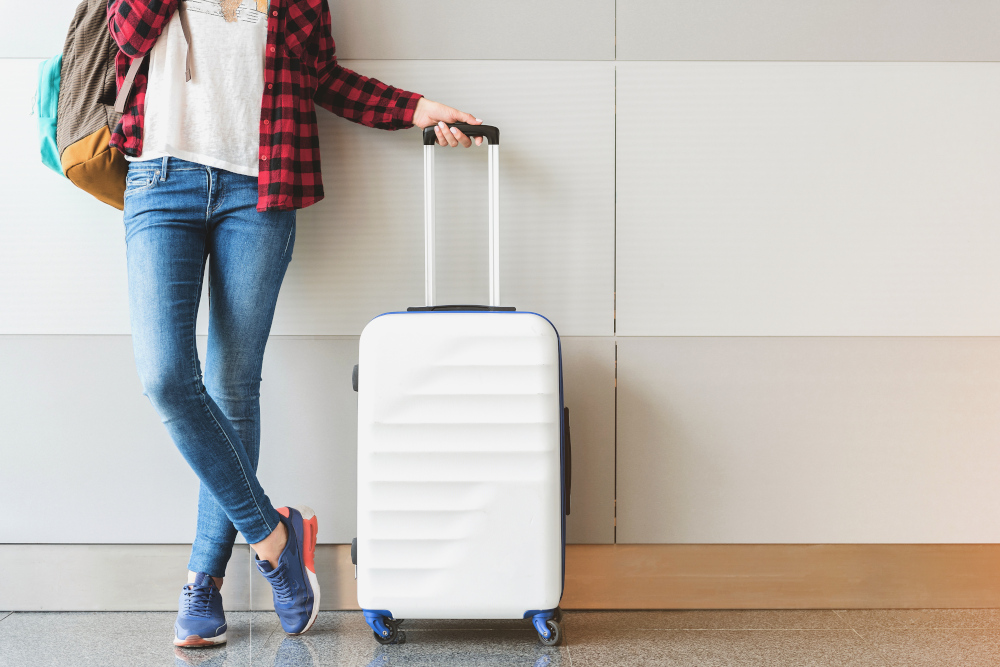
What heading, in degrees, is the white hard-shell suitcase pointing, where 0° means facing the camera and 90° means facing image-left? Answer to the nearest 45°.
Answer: approximately 0°

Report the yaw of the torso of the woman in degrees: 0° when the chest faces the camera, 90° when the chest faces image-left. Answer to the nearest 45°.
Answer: approximately 0°
